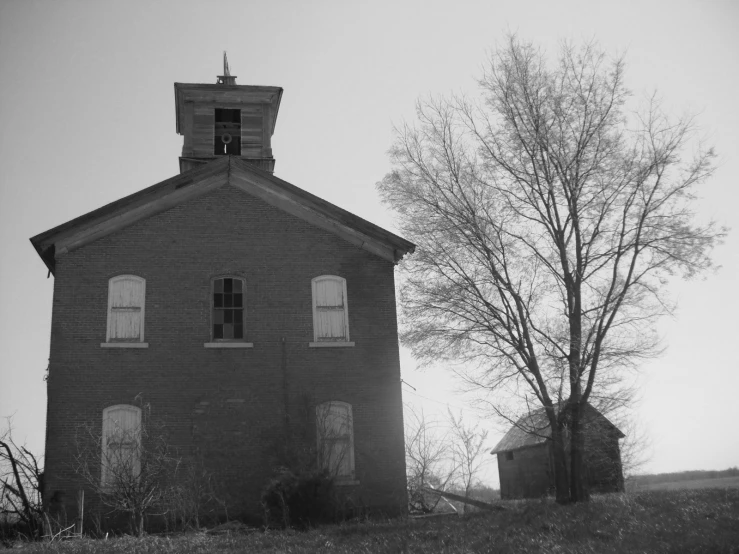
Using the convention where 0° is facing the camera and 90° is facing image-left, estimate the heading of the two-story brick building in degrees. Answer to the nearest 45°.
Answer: approximately 0°

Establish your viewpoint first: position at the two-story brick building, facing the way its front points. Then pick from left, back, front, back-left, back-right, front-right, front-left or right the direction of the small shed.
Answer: back-left
